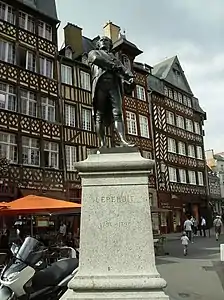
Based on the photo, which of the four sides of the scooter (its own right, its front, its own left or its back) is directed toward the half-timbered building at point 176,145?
back

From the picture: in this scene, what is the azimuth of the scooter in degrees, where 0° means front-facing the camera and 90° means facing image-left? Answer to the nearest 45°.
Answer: approximately 45°

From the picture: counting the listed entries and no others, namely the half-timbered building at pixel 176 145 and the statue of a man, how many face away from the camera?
0

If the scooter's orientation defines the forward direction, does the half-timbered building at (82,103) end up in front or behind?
behind

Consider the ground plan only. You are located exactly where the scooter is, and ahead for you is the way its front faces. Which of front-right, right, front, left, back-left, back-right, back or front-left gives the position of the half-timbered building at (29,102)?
back-right

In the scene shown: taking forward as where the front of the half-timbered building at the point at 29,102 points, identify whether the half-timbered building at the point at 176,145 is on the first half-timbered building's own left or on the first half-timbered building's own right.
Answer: on the first half-timbered building's own left

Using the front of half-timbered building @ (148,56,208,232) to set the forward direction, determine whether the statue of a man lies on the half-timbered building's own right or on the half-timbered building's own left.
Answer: on the half-timbered building's own right

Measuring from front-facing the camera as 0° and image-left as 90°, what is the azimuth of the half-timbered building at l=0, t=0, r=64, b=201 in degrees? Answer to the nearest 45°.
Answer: approximately 315°

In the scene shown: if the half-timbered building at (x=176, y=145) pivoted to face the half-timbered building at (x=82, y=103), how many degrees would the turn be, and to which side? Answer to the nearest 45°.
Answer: approximately 90° to its right

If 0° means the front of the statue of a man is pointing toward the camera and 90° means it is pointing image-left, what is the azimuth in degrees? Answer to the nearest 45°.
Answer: approximately 315°

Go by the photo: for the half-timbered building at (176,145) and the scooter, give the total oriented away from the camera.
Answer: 0

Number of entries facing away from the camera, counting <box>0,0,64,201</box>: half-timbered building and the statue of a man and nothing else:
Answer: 0

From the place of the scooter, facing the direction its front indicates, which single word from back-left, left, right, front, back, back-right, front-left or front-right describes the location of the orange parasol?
back-right
